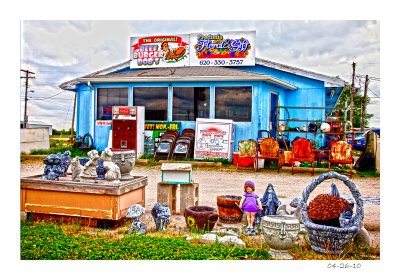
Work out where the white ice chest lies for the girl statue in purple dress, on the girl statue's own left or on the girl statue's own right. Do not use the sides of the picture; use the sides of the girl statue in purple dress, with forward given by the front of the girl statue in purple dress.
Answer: on the girl statue's own right
